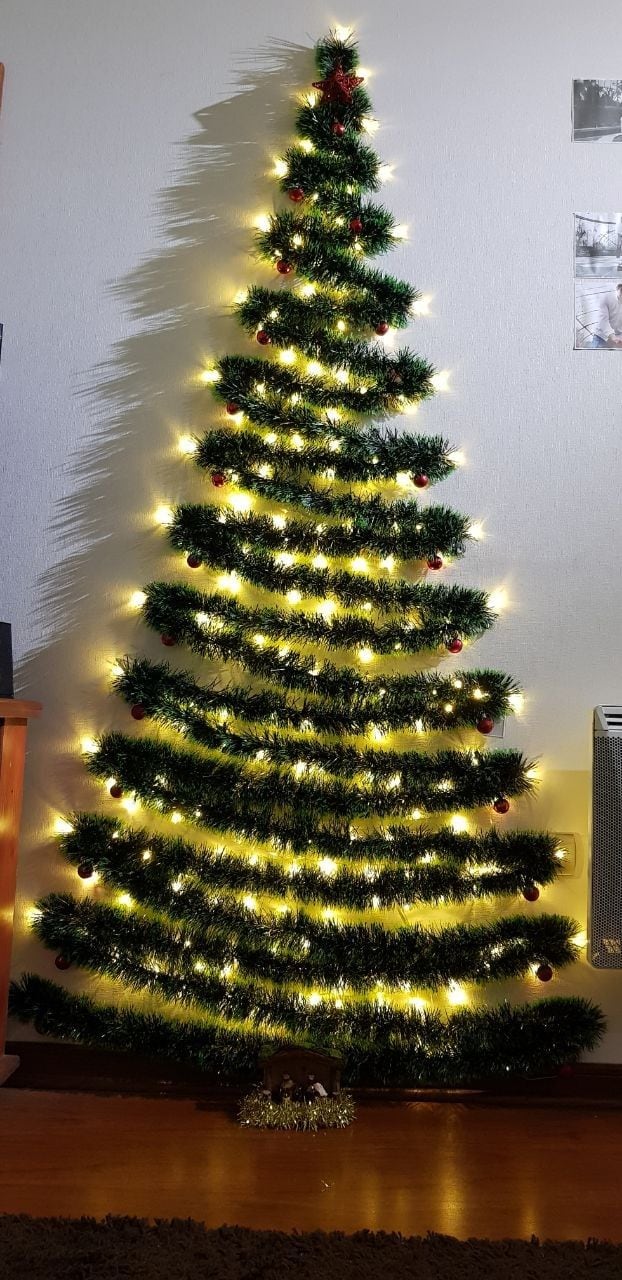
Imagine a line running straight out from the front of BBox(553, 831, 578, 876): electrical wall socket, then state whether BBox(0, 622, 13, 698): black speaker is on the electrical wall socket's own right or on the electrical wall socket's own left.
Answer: on the electrical wall socket's own right

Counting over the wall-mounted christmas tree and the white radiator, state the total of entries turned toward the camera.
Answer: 2

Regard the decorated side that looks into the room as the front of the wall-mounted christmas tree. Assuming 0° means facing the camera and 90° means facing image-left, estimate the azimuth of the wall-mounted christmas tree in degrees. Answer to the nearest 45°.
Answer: approximately 0°
